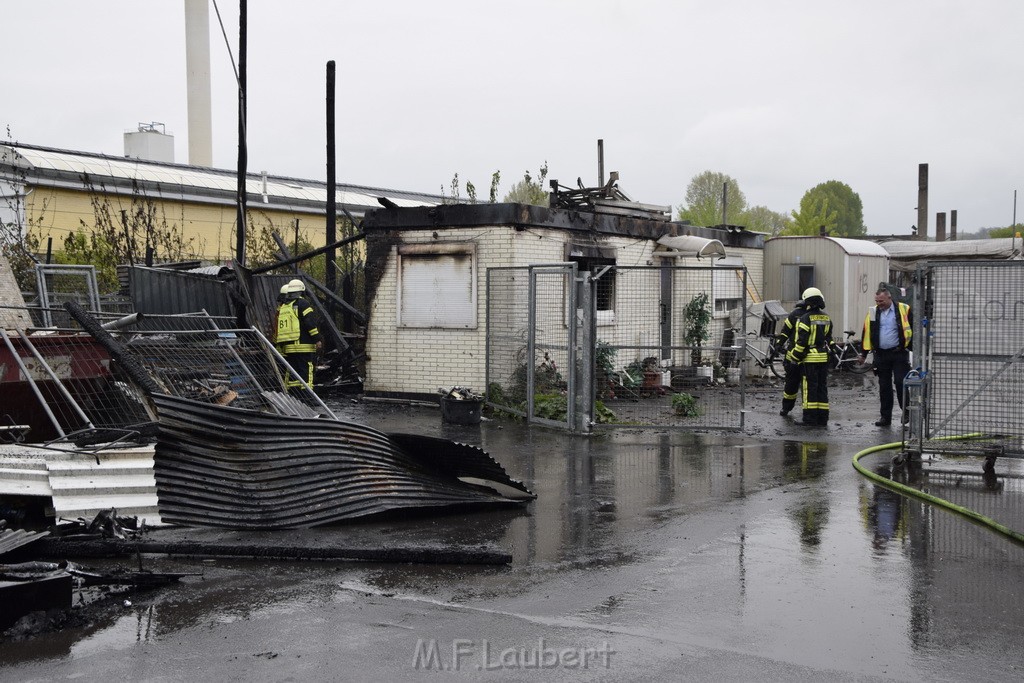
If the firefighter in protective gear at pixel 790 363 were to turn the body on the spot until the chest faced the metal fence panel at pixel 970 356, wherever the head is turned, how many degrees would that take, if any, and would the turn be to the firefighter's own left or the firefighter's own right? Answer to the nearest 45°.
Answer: approximately 45° to the firefighter's own right

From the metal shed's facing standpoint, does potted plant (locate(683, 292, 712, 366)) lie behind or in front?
in front

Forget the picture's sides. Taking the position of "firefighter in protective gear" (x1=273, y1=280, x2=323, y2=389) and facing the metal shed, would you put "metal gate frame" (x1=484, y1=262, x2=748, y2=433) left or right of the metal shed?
right

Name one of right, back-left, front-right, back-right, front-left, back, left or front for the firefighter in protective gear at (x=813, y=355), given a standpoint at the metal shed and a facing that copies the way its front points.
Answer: front-left

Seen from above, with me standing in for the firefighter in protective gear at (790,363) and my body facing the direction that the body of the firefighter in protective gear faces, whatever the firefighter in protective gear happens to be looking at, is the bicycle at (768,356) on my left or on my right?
on my left

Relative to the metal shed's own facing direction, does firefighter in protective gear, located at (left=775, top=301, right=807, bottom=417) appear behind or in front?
in front

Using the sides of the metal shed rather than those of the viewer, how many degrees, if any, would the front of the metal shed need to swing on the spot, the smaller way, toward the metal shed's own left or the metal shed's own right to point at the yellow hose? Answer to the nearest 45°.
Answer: approximately 45° to the metal shed's own left

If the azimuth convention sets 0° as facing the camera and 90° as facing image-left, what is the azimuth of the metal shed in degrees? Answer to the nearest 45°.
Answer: approximately 45°
